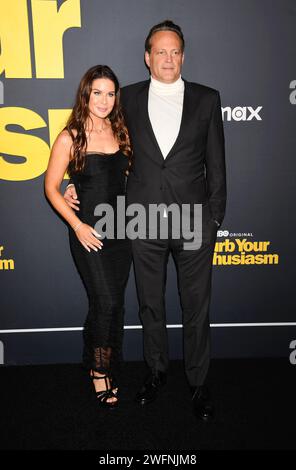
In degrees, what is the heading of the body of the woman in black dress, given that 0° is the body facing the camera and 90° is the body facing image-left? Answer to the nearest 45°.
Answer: approximately 315°

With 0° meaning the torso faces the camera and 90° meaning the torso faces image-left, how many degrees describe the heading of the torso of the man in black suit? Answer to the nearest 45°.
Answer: approximately 0°
